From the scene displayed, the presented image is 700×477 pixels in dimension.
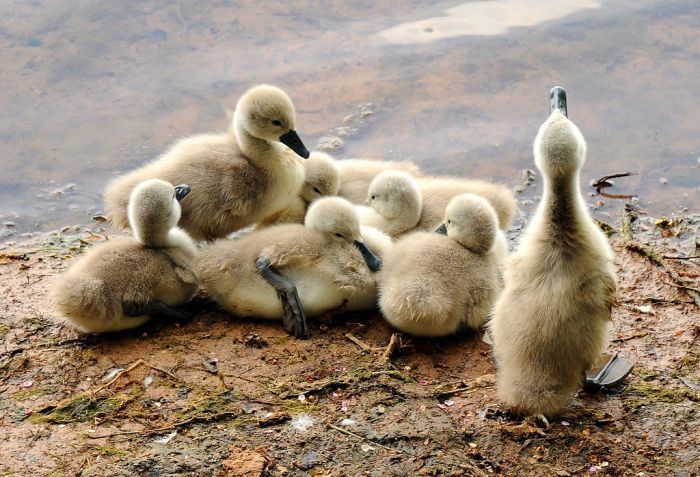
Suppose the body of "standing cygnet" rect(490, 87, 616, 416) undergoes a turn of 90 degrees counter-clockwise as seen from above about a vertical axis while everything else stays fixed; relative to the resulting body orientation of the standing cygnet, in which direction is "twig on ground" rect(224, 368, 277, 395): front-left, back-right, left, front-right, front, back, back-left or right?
front

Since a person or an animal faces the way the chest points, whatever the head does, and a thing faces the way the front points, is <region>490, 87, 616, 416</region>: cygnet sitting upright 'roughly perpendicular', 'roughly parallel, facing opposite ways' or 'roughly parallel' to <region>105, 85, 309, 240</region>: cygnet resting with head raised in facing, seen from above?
roughly perpendicular

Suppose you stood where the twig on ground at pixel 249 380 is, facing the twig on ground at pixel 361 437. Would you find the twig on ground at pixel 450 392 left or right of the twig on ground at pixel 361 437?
left

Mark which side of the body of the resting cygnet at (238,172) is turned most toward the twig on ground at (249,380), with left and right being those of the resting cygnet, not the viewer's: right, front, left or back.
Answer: right

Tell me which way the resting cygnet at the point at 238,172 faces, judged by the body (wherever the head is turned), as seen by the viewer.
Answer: to the viewer's right

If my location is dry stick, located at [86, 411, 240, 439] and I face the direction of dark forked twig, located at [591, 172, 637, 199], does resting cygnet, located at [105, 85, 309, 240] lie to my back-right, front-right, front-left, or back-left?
front-left

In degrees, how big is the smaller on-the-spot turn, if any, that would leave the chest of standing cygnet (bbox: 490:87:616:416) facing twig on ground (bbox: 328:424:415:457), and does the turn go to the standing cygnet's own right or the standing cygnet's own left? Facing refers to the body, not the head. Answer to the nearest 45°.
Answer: approximately 135° to the standing cygnet's own left

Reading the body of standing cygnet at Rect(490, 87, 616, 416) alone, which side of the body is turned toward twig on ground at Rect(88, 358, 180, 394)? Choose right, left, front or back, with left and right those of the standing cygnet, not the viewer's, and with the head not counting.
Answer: left

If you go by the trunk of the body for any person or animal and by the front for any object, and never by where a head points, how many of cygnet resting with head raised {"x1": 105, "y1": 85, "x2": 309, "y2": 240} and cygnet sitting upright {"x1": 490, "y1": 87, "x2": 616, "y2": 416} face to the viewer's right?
1

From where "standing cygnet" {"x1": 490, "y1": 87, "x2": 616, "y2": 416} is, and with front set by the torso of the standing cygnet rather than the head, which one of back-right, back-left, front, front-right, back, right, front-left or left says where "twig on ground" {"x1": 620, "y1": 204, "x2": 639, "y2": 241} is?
front

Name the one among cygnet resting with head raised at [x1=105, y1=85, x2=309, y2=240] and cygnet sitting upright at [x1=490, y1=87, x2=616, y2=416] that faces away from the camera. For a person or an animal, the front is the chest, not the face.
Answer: cygnet sitting upright at [x1=490, y1=87, x2=616, y2=416]

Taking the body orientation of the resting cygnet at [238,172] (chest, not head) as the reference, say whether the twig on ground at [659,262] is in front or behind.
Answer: in front

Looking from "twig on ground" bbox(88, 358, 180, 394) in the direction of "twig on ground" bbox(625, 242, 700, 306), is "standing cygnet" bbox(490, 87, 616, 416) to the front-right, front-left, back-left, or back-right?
front-right

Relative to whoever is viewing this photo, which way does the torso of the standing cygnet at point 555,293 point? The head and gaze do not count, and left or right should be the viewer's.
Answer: facing away from the viewer

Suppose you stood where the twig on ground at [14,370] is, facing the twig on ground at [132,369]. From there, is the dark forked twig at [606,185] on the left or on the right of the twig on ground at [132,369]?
left

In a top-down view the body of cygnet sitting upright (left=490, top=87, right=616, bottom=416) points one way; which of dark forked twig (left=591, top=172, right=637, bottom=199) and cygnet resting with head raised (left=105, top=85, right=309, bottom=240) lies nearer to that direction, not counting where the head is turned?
the dark forked twig
